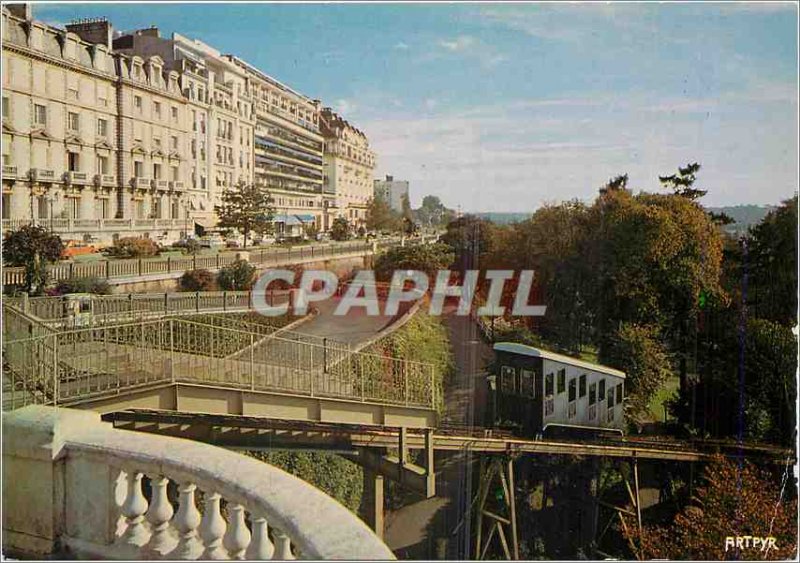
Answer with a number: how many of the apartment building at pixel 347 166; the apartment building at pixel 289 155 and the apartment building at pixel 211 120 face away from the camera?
0

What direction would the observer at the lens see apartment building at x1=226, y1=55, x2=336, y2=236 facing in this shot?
facing the viewer and to the right of the viewer

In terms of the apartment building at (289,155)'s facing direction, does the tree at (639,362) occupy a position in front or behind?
in front

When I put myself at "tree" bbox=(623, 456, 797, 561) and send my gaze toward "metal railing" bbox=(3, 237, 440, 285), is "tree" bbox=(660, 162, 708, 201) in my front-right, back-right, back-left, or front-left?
front-right

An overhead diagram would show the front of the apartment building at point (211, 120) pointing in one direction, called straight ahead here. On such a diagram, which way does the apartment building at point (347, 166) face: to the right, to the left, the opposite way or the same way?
the same way

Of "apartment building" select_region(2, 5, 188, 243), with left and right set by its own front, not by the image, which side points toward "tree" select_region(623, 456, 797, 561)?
front

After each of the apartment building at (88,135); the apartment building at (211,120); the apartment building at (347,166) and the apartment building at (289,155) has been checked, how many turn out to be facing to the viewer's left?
0

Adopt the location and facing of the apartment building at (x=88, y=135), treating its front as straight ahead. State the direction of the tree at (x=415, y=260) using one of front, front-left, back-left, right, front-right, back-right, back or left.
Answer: front-left

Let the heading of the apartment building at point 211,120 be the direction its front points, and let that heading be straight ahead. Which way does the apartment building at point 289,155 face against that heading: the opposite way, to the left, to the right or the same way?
the same way

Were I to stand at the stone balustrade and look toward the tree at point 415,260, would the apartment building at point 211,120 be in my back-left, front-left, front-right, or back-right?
front-left

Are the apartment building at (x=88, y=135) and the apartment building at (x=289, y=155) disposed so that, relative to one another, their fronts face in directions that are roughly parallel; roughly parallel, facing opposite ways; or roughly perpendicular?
roughly parallel

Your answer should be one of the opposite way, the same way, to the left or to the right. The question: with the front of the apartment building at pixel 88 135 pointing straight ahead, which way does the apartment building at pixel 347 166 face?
the same way

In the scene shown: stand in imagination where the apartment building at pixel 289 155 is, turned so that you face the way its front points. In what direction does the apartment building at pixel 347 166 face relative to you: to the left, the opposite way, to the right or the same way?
the same way

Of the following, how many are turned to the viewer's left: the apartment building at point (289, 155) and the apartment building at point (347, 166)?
0

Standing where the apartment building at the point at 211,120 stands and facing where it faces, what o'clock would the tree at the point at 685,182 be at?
The tree is roughly at 11 o'clock from the apartment building.
